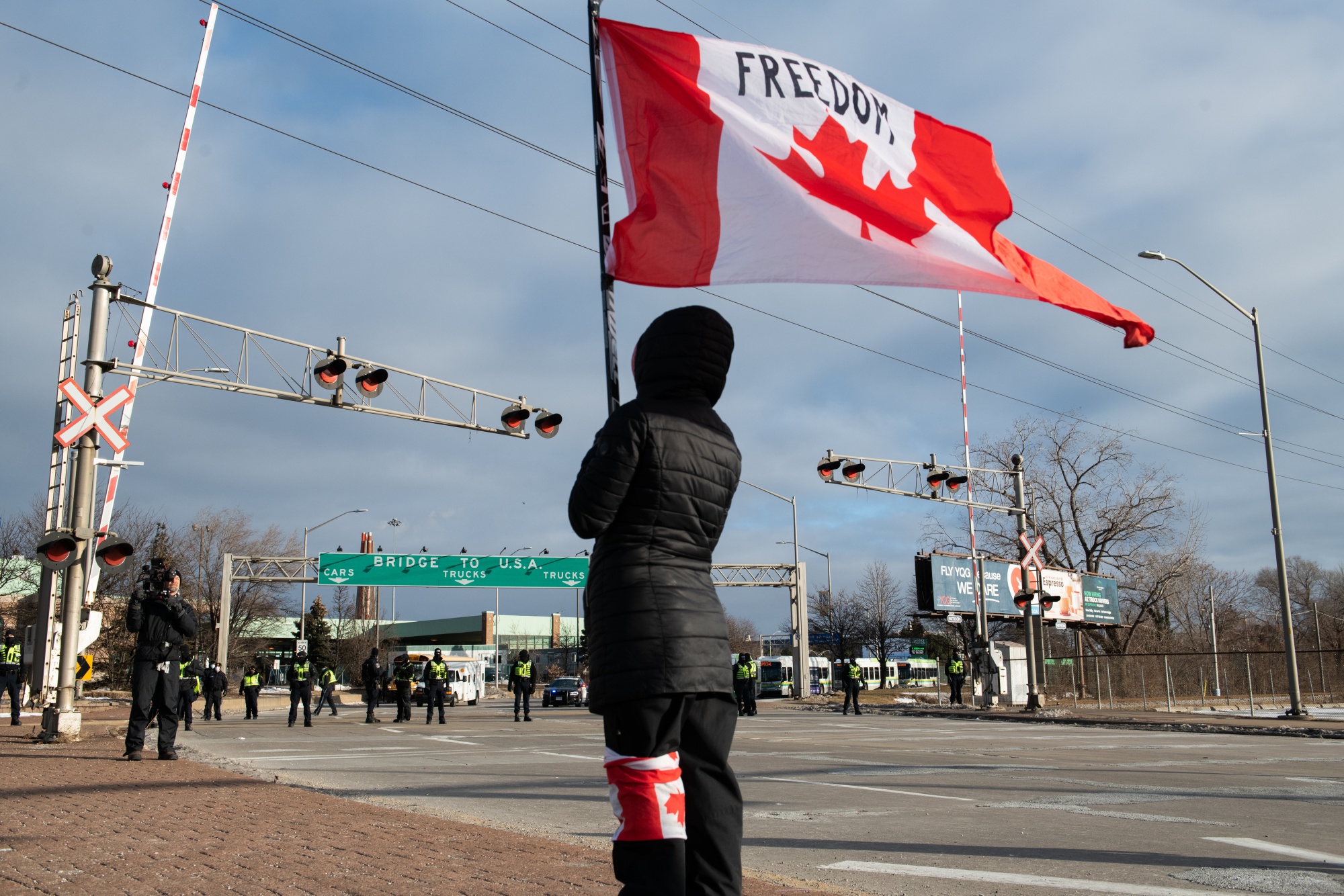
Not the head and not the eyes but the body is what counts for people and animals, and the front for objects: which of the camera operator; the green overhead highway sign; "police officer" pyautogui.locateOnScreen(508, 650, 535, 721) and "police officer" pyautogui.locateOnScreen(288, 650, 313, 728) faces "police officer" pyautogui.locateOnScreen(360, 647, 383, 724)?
the green overhead highway sign

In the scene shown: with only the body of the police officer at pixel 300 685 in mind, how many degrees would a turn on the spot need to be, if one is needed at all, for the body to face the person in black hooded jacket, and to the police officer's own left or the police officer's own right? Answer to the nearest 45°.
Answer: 0° — they already face them

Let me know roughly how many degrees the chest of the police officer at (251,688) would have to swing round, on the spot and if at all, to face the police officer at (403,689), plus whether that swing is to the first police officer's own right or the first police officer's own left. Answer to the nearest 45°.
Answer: approximately 45° to the first police officer's own left

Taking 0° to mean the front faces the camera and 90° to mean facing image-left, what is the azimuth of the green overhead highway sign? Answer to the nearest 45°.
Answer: approximately 0°

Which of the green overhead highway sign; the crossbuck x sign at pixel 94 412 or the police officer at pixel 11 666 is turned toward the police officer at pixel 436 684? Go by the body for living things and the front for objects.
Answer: the green overhead highway sign

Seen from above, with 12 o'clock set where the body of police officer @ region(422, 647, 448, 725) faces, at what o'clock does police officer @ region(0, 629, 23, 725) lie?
police officer @ region(0, 629, 23, 725) is roughly at 2 o'clock from police officer @ region(422, 647, 448, 725).

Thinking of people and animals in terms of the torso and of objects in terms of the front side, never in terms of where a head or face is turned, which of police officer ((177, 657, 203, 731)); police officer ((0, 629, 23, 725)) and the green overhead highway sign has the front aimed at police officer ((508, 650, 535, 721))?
the green overhead highway sign

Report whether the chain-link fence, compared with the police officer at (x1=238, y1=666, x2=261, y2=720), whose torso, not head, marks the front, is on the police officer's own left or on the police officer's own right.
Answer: on the police officer's own left

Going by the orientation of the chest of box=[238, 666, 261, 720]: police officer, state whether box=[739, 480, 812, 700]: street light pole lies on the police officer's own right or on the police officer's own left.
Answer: on the police officer's own left

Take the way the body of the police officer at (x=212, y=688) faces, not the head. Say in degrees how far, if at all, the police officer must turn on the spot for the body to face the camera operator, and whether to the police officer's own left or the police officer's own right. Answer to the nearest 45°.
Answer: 0° — they already face them
